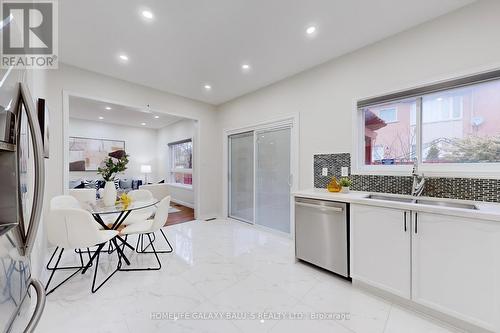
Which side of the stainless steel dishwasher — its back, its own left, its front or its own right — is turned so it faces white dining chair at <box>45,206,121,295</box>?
front

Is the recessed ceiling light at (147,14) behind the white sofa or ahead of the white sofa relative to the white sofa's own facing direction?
ahead

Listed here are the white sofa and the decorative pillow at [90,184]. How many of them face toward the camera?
2

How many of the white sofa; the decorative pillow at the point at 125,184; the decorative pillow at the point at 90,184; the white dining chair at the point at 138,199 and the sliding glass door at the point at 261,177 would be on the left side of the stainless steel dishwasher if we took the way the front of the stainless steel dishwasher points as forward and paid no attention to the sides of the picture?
0

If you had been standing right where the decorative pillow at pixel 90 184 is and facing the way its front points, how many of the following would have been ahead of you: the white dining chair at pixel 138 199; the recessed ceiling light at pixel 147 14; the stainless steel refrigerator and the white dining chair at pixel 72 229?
4

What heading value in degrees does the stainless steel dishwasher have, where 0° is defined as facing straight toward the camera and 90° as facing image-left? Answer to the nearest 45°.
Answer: approximately 45°

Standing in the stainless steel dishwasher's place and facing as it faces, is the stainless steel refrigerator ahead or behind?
ahead

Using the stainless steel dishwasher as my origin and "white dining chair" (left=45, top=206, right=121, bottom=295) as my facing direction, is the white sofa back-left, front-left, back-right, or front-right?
front-right

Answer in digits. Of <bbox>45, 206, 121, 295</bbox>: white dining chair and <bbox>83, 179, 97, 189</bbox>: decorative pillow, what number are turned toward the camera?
1

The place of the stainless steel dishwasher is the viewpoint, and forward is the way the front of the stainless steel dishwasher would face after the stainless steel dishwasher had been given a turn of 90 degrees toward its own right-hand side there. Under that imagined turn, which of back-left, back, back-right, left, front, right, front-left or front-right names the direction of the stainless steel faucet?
back-right

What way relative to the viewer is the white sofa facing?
toward the camera

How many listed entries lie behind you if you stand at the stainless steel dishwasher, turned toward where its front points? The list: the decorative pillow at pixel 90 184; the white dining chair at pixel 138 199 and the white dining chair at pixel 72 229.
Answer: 0

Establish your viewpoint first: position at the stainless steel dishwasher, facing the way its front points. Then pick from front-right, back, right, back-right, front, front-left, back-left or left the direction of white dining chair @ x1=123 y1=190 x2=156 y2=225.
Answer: front-right

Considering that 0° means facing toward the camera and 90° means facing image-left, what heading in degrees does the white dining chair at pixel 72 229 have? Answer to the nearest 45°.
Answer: approximately 225°

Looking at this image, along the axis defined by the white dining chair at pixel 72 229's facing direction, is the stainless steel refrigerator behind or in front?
behind

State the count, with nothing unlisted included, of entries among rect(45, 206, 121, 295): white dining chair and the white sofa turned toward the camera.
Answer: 1

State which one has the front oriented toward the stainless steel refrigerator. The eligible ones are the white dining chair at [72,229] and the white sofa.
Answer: the white sofa
